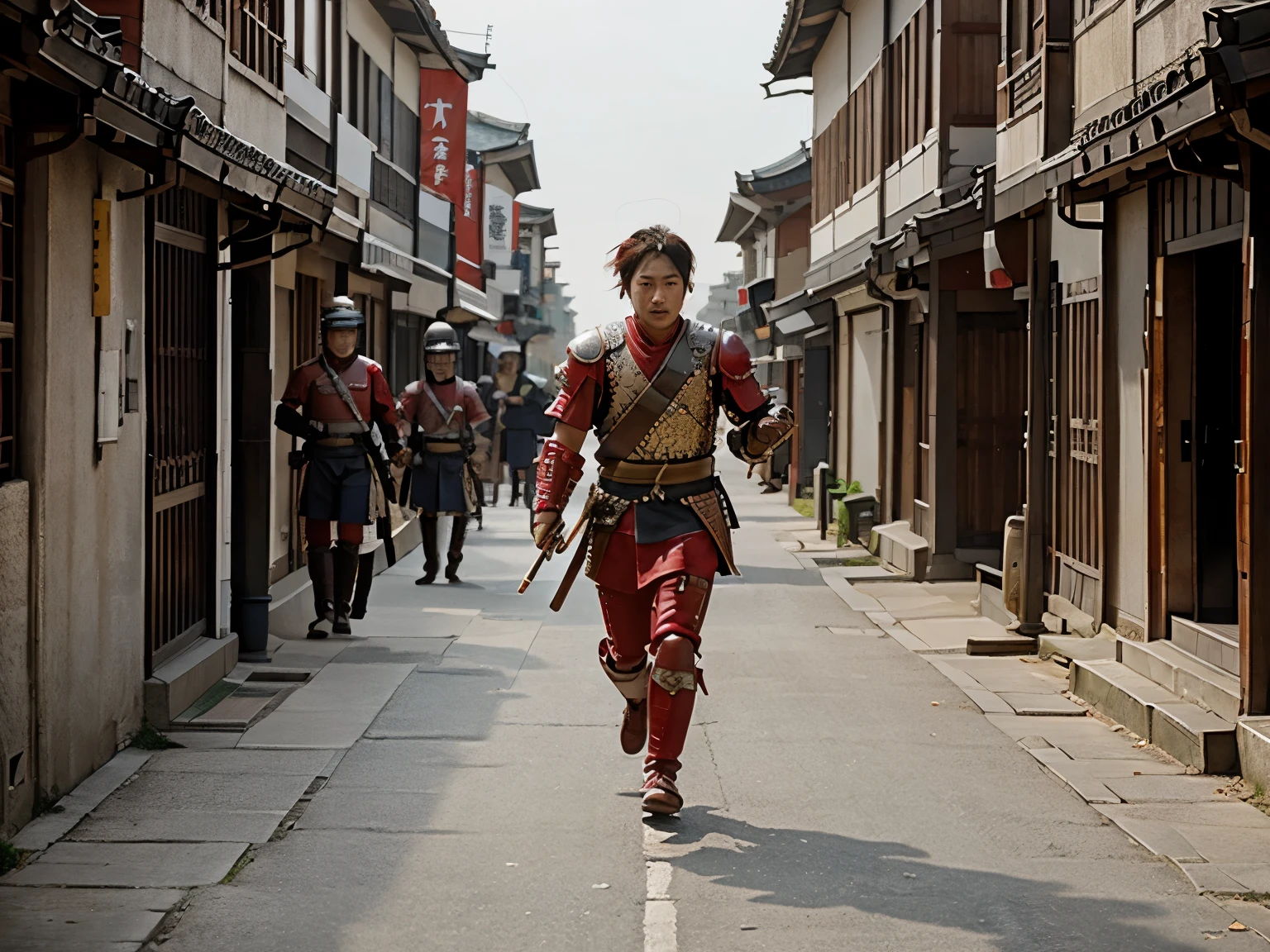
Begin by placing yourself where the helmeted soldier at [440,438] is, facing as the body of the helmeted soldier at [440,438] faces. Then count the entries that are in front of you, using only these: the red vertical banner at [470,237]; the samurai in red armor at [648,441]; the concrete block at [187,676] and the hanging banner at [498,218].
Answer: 2

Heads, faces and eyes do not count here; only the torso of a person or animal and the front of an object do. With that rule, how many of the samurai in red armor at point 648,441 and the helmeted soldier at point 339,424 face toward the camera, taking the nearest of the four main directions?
2

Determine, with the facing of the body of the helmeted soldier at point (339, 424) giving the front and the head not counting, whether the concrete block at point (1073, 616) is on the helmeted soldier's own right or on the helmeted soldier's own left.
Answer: on the helmeted soldier's own left

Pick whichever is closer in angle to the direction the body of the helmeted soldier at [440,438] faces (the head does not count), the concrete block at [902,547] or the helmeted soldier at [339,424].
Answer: the helmeted soldier

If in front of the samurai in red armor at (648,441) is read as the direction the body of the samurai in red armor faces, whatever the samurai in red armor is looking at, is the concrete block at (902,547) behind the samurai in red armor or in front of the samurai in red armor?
behind

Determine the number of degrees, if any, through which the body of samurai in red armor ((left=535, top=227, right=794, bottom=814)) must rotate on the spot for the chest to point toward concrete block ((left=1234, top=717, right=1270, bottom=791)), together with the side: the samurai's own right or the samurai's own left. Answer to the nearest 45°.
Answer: approximately 90° to the samurai's own left

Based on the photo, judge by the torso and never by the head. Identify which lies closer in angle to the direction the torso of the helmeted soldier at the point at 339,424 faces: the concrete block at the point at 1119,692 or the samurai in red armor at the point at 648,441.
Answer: the samurai in red armor

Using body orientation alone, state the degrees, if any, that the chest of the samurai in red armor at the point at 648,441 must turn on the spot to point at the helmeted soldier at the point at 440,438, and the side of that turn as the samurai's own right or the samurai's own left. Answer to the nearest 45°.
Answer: approximately 180°

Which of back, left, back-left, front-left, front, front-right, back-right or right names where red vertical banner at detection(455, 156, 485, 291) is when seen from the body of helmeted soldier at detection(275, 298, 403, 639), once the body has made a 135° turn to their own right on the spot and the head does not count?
front-right

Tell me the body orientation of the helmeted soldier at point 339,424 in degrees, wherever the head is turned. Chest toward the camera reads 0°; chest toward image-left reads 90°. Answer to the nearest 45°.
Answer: approximately 0°
